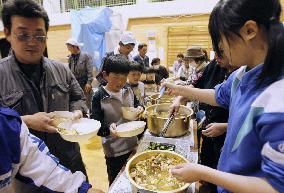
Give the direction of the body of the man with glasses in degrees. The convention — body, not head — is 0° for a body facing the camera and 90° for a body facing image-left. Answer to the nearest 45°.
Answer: approximately 315°

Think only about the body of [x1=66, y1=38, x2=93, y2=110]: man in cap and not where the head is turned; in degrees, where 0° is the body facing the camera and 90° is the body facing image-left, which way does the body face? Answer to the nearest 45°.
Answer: approximately 45°

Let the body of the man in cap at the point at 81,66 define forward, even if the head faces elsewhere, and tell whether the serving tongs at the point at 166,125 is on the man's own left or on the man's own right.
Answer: on the man's own left

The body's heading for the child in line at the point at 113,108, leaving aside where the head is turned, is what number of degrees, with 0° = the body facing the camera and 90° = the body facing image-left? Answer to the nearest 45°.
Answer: approximately 315°

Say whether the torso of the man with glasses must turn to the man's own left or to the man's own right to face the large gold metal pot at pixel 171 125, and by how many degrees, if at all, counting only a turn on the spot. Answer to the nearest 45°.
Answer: approximately 45° to the man's own left

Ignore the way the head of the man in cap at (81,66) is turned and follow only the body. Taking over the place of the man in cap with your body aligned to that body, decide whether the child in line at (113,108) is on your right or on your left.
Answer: on your left

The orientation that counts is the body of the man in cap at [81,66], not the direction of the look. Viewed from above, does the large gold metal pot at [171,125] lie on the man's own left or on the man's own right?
on the man's own left

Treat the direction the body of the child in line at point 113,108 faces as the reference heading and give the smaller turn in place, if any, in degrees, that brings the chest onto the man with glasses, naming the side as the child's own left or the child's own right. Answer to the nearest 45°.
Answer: approximately 90° to the child's own right
